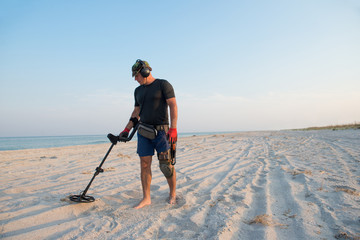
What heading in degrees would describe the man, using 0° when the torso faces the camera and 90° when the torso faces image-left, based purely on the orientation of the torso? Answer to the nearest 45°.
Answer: approximately 45°
